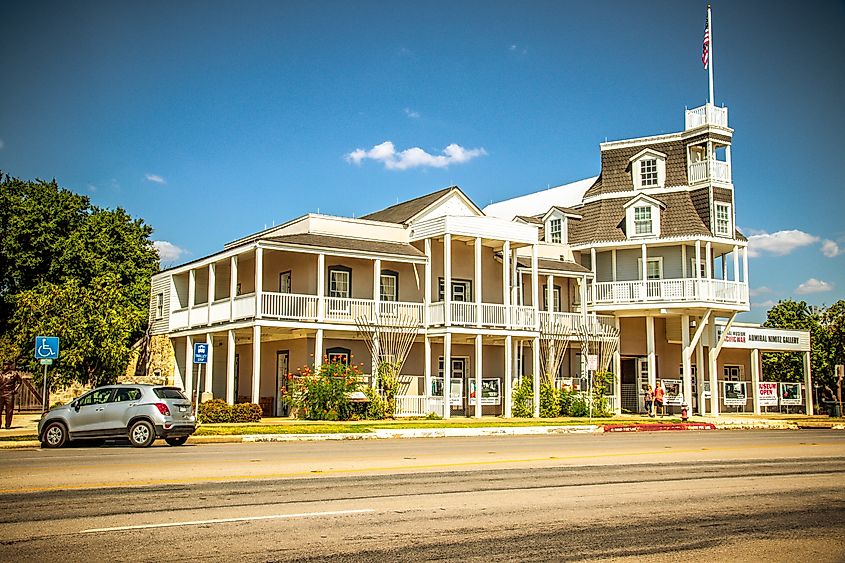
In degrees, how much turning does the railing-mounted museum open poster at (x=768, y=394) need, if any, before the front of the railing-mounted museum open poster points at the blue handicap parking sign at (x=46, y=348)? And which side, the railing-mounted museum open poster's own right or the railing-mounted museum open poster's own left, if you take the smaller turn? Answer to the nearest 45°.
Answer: approximately 45° to the railing-mounted museum open poster's own right

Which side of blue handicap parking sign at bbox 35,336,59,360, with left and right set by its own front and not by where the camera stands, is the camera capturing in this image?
front

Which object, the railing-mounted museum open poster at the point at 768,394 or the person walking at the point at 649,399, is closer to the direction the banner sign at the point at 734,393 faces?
the person walking

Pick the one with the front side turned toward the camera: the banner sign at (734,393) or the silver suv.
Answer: the banner sign

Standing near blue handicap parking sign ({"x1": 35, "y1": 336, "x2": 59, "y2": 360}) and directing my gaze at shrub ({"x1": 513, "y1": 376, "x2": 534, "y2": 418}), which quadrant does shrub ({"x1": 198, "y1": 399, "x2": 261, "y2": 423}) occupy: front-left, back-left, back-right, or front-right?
front-left

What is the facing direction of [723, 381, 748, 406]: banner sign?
toward the camera

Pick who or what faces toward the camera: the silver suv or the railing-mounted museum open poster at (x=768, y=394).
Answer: the railing-mounted museum open poster

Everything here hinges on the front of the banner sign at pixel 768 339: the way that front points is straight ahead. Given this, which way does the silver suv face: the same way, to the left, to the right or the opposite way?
to the right

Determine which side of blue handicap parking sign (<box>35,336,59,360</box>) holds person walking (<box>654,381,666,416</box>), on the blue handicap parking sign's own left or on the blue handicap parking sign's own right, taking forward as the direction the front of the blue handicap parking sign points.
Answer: on the blue handicap parking sign's own left

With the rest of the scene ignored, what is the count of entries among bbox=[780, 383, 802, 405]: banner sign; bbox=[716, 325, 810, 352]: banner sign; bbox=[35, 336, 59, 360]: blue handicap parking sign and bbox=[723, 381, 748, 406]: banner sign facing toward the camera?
4

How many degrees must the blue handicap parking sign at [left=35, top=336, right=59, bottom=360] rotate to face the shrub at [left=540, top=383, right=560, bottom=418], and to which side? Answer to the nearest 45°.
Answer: approximately 90° to its left

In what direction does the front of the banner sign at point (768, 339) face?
toward the camera

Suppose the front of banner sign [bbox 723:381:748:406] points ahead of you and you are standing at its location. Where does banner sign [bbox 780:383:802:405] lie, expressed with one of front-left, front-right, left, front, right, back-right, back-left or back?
back-left

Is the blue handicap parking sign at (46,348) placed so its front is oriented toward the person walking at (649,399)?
no

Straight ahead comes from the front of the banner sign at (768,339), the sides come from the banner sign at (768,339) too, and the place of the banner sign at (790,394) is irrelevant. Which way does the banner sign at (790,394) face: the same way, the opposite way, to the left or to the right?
the same way

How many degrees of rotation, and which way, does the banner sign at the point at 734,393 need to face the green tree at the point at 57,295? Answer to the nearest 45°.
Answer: approximately 90° to its right

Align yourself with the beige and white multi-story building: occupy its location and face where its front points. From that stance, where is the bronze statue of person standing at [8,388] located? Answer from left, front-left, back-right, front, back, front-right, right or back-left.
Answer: right
